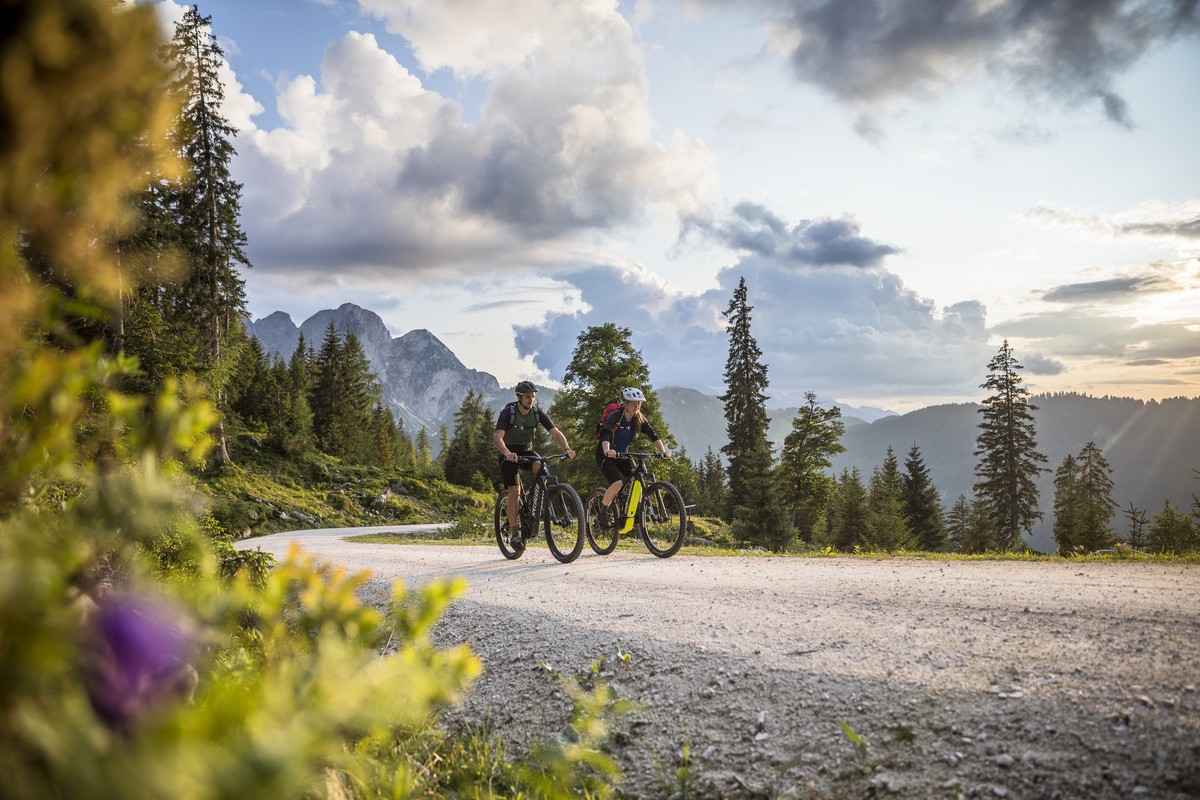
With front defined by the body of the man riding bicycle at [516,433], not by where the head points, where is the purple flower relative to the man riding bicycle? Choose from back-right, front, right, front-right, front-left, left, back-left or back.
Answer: front-right

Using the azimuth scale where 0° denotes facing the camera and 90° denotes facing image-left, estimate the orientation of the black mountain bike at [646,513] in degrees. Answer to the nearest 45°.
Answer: approximately 315°

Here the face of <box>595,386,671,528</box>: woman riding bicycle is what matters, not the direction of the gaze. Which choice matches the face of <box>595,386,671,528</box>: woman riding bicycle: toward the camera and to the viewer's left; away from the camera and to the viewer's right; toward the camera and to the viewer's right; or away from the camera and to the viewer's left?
toward the camera and to the viewer's right

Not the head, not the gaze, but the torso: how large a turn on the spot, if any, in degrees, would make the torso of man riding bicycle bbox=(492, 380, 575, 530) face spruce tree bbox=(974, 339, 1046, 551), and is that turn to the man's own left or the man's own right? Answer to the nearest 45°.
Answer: approximately 90° to the man's own left

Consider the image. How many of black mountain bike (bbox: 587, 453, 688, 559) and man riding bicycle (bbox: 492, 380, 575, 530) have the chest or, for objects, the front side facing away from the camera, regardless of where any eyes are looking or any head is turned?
0

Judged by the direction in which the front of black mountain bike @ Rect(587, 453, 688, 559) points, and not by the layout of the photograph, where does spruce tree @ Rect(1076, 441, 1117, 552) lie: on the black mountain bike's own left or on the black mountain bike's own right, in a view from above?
on the black mountain bike's own left

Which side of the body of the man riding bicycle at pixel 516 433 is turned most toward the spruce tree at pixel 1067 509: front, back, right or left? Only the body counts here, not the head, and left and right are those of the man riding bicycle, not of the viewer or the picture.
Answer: left

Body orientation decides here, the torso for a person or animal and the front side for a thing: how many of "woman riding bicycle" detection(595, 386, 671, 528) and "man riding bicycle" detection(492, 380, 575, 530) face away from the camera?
0

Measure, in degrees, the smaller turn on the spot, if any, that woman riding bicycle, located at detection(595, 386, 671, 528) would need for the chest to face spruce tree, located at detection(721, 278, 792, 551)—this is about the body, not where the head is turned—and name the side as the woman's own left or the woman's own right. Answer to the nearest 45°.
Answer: approximately 135° to the woman's own left

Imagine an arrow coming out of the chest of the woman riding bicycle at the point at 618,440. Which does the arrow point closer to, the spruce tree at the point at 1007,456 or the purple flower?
the purple flower

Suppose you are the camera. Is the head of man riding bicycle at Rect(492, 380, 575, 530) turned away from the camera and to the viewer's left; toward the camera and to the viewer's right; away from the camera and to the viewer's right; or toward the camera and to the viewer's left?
toward the camera and to the viewer's right
